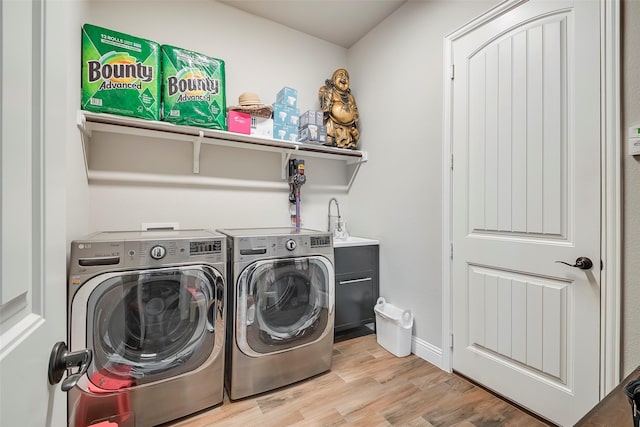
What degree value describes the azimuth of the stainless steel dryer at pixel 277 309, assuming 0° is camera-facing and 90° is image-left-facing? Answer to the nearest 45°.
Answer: approximately 315°

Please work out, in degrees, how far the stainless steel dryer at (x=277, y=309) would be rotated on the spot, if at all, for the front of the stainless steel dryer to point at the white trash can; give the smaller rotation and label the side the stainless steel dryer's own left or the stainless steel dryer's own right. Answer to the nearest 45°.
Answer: approximately 45° to the stainless steel dryer's own left

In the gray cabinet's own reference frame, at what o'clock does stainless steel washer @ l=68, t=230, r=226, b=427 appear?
The stainless steel washer is roughly at 3 o'clock from the gray cabinet.

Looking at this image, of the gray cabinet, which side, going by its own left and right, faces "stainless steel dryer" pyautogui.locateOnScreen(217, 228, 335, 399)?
right

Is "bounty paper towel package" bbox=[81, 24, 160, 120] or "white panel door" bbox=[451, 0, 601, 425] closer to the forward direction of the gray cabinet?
the white panel door

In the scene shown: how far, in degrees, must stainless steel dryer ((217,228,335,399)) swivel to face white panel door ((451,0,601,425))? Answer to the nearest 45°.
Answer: approximately 45° to its left

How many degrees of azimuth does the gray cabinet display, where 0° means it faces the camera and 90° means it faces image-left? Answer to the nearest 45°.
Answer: approximately 315°

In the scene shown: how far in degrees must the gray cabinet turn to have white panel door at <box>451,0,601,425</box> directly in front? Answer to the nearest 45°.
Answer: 0° — it already faces it

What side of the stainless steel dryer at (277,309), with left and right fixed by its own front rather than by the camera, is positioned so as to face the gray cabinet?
left
